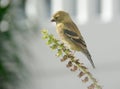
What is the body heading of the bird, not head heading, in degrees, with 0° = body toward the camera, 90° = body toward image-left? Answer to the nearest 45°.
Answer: approximately 90°
